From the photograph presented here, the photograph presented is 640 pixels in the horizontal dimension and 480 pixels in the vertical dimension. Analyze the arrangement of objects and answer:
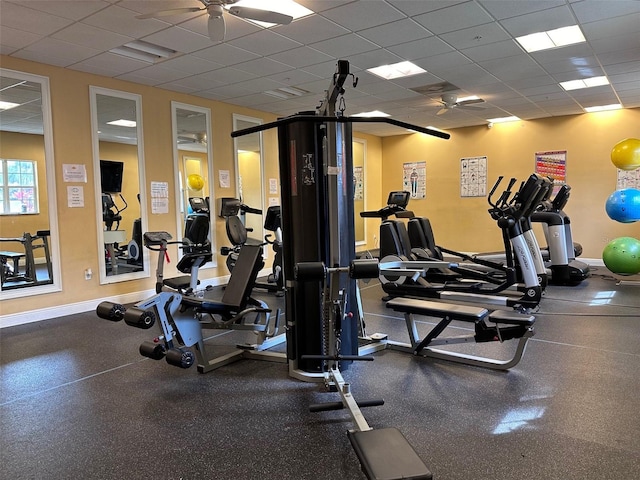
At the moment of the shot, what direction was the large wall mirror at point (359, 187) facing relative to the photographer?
facing the viewer and to the right of the viewer

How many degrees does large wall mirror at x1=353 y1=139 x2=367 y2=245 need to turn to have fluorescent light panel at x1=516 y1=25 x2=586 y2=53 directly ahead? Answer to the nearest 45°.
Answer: approximately 45° to its right

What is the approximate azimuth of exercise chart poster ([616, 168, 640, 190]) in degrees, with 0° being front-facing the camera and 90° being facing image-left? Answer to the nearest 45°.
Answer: approximately 0°

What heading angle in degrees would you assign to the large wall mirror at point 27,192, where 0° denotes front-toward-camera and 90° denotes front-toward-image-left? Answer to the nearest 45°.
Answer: approximately 315°

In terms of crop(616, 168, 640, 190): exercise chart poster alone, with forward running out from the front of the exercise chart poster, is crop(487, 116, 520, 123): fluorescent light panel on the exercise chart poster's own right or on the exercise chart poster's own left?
on the exercise chart poster's own right

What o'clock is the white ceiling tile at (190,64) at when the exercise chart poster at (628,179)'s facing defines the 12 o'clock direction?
The white ceiling tile is roughly at 1 o'clock from the exercise chart poster.

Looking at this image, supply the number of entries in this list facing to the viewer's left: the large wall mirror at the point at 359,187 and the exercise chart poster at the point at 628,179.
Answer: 0

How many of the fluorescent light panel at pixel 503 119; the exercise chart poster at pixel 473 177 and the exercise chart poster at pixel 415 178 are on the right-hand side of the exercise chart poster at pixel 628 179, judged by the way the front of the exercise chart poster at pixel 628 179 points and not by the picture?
3

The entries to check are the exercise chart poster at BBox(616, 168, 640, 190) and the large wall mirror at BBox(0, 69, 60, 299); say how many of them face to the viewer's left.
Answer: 0

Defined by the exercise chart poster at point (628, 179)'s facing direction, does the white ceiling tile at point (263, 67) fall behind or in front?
in front

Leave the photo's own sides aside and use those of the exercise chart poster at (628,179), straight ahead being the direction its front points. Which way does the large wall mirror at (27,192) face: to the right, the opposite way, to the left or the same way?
to the left

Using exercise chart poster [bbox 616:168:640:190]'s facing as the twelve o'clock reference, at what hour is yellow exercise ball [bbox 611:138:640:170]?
The yellow exercise ball is roughly at 12 o'clock from the exercise chart poster.

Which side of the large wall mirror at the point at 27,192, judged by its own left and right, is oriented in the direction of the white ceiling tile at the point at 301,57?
front

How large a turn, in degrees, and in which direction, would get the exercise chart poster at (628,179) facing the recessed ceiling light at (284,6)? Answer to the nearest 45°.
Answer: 0° — it already faces it
